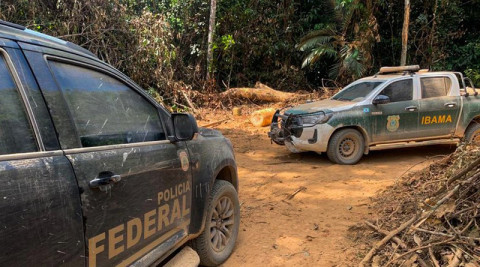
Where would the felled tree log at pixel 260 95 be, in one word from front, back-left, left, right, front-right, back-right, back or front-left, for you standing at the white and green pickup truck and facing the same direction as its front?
right

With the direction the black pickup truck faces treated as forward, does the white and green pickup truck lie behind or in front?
in front

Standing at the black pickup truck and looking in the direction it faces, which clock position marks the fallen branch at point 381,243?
The fallen branch is roughly at 1 o'clock from the black pickup truck.

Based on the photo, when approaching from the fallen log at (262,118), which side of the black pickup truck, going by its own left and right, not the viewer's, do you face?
front

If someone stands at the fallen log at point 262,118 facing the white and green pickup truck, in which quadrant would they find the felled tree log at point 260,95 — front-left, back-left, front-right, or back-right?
back-left

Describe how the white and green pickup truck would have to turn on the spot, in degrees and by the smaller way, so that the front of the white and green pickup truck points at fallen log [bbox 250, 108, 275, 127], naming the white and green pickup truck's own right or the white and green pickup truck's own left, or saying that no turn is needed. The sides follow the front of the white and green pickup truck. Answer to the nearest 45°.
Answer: approximately 90° to the white and green pickup truck's own right

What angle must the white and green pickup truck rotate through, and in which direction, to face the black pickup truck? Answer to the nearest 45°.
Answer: approximately 45° to its left

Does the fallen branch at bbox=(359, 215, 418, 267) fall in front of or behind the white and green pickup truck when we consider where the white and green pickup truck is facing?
in front

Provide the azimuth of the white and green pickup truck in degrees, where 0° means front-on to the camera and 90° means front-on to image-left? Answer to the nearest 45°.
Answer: approximately 45°

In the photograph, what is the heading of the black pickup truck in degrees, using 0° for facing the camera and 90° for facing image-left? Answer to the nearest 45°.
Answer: approximately 225°
